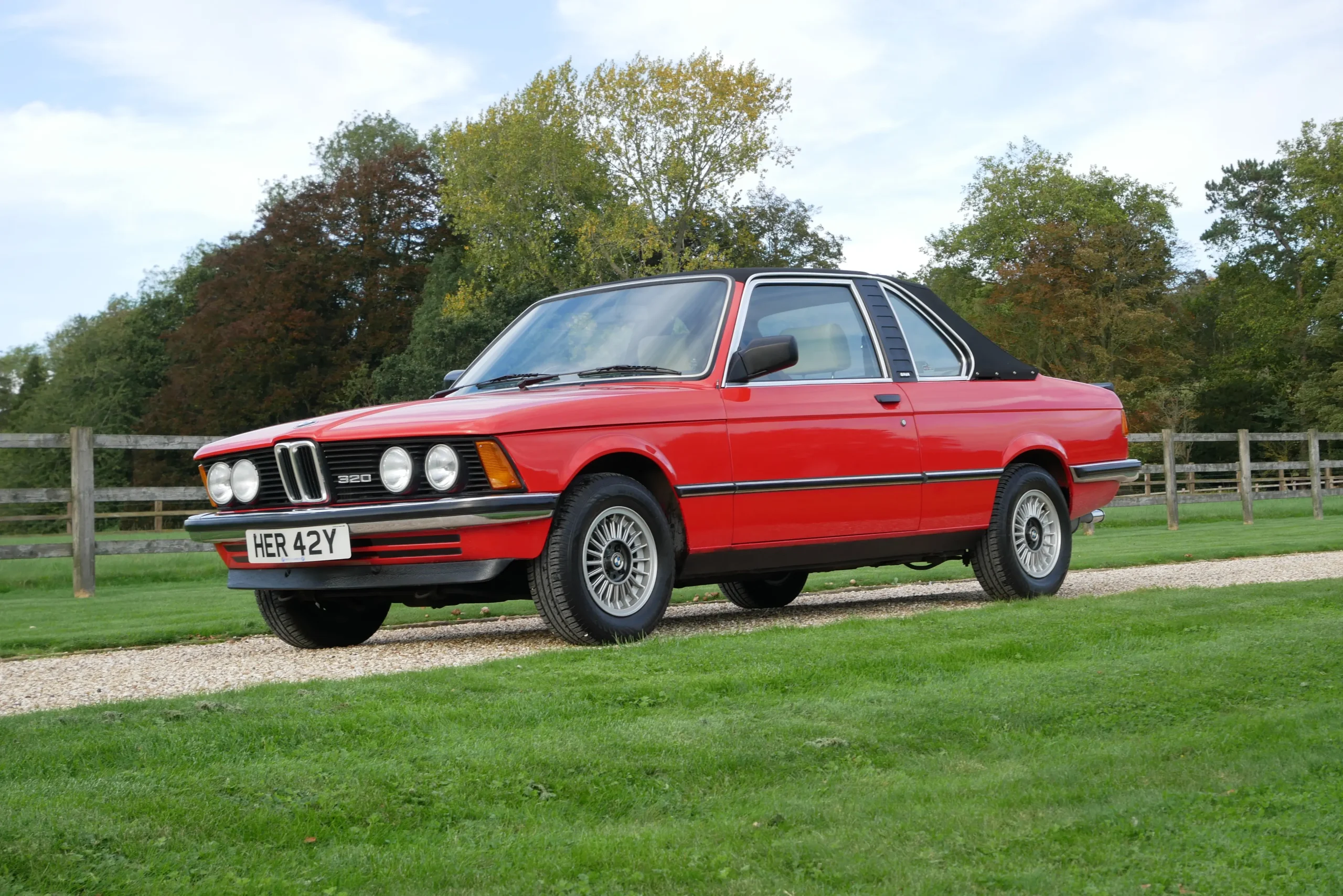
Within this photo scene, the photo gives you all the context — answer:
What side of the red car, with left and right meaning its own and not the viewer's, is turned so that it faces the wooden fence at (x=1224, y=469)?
back

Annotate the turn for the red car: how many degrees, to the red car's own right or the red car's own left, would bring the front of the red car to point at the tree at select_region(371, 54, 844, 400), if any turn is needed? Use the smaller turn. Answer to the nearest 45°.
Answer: approximately 135° to the red car's own right

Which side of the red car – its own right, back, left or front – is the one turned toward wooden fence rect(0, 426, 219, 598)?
right

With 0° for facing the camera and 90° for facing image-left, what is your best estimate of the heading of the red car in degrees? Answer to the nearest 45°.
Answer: approximately 45°

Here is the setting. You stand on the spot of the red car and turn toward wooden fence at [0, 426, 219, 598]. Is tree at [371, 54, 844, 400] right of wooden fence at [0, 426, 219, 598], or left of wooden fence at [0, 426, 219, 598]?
right
